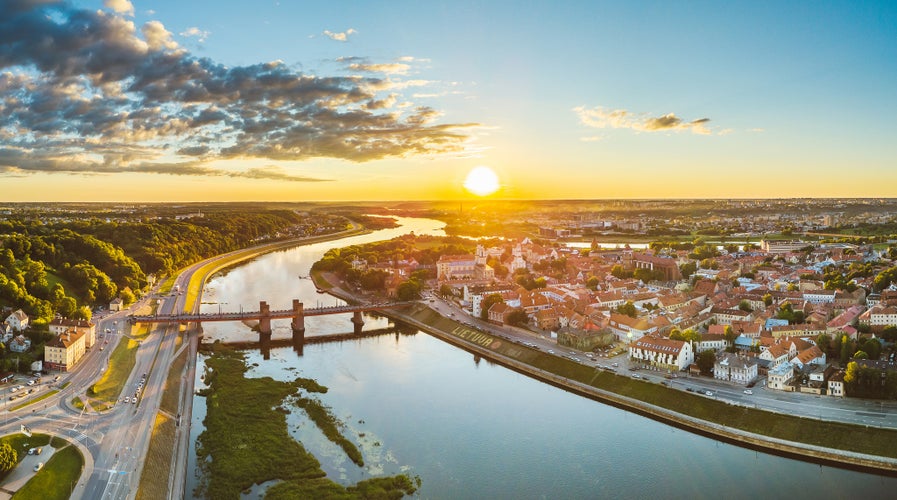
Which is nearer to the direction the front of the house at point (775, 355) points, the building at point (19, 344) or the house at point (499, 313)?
the building

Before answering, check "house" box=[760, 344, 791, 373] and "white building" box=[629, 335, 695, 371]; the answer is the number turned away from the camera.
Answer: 0

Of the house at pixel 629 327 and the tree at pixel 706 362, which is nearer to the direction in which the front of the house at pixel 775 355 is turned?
the tree

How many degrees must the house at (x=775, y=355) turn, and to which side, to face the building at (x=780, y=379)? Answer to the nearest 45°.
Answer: approximately 45° to its left

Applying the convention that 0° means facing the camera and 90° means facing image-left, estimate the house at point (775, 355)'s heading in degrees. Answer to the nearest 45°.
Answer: approximately 45°

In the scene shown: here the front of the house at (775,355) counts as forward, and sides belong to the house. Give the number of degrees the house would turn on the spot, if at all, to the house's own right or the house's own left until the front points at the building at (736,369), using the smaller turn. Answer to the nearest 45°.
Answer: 0° — it already faces it

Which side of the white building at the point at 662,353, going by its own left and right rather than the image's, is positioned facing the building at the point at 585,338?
right

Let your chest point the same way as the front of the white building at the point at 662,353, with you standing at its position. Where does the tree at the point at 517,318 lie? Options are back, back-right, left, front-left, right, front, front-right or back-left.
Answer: right

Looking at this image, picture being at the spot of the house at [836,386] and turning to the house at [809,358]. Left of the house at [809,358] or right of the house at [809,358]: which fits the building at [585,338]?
left

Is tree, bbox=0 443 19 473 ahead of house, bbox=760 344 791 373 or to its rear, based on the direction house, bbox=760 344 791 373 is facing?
ahead

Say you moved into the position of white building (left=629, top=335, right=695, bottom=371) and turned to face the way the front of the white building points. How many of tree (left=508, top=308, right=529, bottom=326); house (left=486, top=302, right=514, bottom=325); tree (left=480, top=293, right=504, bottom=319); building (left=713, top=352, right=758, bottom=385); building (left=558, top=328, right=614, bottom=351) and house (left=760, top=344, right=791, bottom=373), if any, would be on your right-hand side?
4

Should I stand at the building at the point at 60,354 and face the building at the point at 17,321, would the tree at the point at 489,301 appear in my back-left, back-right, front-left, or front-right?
back-right
